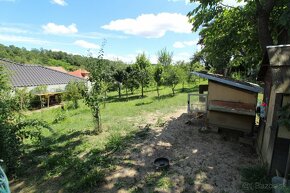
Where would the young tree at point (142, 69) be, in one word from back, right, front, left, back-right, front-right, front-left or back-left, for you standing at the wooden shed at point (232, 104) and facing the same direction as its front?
front-right

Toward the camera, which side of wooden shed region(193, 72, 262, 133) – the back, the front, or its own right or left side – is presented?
left

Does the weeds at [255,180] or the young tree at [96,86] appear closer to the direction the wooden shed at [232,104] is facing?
the young tree

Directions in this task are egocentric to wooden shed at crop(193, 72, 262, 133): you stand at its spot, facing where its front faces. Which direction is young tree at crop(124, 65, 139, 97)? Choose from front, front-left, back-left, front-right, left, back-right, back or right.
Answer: front-right

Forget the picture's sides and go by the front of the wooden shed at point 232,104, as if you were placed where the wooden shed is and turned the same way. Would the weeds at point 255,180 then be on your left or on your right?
on your left

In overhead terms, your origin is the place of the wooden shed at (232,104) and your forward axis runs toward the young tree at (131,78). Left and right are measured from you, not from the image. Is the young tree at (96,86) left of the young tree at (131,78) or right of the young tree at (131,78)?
left

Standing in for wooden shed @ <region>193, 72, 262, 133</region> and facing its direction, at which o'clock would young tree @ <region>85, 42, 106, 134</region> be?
The young tree is roughly at 12 o'clock from the wooden shed.

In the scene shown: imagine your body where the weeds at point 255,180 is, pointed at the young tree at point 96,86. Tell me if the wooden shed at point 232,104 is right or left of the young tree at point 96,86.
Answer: right

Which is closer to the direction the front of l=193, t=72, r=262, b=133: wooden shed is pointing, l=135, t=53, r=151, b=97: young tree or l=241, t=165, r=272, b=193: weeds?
the young tree

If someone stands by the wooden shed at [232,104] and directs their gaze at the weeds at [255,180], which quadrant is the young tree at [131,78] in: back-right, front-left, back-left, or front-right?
back-right

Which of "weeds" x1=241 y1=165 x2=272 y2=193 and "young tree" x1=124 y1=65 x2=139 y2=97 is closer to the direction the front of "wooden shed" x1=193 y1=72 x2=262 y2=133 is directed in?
the young tree

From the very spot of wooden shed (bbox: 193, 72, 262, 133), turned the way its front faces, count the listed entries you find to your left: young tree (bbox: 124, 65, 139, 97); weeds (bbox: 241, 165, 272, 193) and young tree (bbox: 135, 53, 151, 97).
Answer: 1
